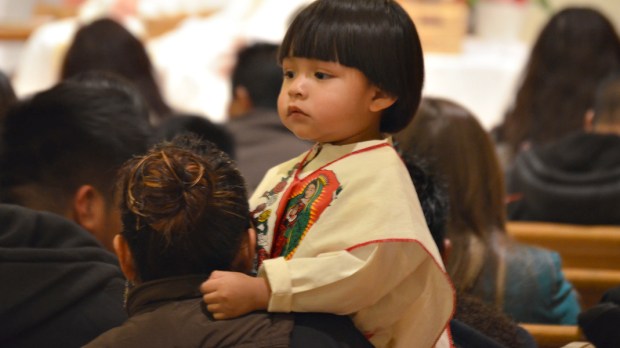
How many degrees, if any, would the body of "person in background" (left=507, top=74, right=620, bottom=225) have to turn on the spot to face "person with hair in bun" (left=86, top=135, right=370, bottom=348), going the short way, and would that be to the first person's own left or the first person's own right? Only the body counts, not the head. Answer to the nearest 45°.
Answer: approximately 180°

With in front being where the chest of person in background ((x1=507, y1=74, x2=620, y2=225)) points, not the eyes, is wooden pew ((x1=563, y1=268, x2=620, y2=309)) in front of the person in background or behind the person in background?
behind

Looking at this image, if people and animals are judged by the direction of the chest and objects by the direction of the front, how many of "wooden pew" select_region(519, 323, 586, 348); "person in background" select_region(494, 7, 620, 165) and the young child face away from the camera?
2

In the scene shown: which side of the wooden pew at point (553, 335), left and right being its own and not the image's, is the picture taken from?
back

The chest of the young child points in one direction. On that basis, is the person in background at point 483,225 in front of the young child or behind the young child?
behind

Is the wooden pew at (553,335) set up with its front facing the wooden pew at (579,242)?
yes

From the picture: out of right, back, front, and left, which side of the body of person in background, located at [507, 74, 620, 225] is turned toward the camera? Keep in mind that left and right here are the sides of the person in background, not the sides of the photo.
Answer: back

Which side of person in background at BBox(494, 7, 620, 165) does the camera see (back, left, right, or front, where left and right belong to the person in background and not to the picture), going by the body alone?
back

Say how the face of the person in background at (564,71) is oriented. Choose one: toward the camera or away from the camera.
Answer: away from the camera

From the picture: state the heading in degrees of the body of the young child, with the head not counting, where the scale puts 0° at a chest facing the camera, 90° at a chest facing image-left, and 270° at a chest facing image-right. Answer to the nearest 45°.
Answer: approximately 45°

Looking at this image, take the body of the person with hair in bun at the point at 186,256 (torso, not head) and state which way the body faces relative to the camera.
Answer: away from the camera

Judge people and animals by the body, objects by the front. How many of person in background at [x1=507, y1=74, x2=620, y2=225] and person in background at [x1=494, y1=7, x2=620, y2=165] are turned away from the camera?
2

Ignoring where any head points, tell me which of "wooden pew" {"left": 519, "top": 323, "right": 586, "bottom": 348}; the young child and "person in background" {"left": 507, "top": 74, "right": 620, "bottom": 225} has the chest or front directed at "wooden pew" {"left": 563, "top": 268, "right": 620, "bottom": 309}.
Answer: "wooden pew" {"left": 519, "top": 323, "right": 586, "bottom": 348}

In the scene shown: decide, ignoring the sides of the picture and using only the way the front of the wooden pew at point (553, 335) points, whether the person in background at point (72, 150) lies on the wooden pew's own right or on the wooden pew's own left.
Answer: on the wooden pew's own left

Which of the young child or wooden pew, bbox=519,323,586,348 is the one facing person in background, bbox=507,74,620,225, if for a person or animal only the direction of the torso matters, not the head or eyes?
the wooden pew

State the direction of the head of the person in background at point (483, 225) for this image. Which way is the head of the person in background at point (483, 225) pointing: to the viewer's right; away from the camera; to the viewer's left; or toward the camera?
away from the camera
